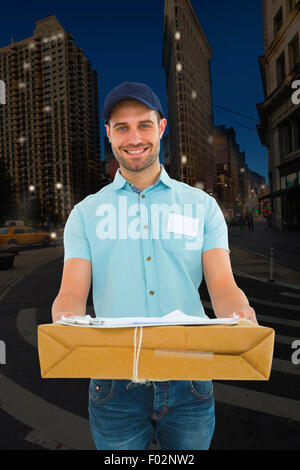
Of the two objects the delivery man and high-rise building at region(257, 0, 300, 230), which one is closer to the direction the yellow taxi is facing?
the high-rise building

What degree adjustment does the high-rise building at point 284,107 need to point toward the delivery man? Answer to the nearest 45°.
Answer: approximately 90° to its left

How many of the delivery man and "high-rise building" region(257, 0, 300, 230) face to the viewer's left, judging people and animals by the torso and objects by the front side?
1

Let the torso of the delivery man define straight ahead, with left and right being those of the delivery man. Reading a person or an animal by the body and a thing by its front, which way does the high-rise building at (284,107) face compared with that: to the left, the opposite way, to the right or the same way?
to the right

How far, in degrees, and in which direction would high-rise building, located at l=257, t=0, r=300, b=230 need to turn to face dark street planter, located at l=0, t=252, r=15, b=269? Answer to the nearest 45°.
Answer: approximately 45° to its left

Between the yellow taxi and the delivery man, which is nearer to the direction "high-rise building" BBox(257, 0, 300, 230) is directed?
the yellow taxi

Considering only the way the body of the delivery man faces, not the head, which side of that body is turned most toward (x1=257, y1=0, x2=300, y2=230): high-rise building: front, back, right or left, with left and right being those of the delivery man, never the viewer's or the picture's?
back

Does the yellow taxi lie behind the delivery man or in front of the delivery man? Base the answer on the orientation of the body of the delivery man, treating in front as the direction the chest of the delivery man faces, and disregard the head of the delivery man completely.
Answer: behind

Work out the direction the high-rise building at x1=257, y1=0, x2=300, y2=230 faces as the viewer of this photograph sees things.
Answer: facing to the left of the viewer

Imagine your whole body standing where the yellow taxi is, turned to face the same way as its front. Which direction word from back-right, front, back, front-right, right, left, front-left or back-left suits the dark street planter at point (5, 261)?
right

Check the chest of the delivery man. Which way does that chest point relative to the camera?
toward the camera

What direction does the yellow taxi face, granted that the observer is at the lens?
facing to the right of the viewer

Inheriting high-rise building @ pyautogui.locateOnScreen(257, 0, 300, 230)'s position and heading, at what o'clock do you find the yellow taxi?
The yellow taxi is roughly at 11 o'clock from the high-rise building.

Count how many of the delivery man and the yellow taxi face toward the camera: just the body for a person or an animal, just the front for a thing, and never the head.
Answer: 1

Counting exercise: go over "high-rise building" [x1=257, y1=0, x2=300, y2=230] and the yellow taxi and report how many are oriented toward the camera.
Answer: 0
